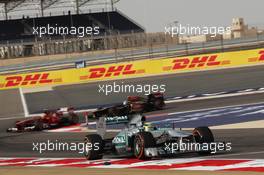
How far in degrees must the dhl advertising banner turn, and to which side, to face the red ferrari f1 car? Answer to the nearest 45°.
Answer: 0° — it already faces it

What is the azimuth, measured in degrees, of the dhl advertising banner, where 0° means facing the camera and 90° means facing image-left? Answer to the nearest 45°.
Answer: approximately 0°

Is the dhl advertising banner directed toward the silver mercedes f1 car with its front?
yes

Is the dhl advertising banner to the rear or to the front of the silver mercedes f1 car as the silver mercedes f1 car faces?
to the rear
